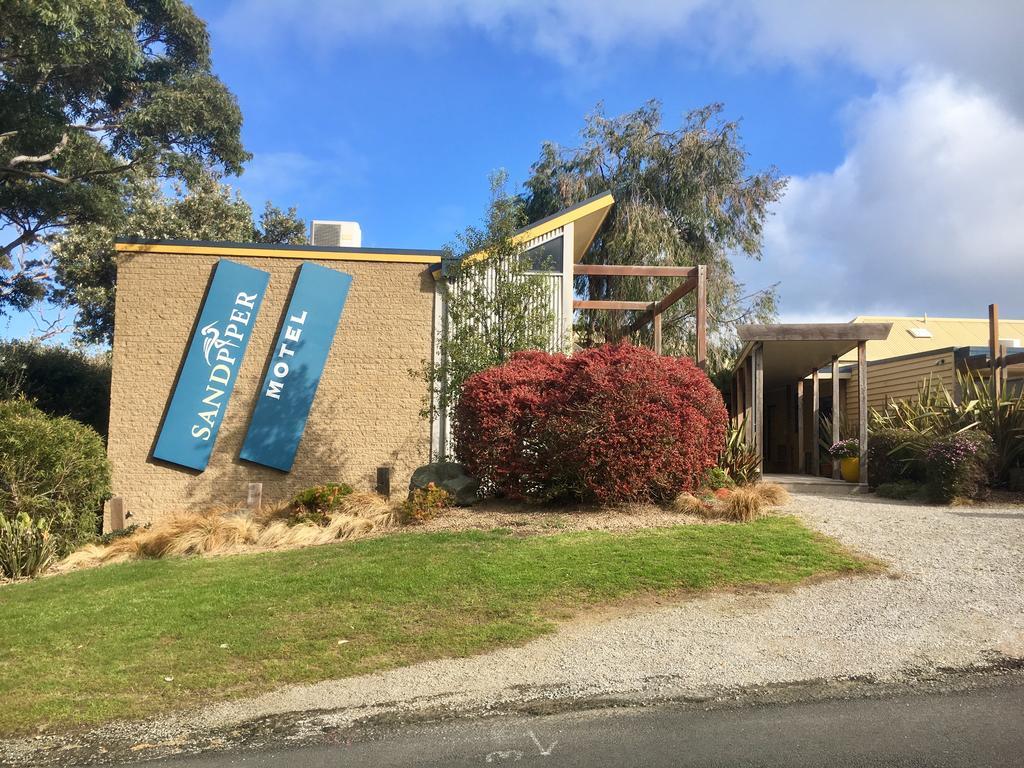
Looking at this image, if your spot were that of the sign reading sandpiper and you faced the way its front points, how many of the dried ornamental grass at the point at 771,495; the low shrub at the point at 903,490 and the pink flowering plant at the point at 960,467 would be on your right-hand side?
0

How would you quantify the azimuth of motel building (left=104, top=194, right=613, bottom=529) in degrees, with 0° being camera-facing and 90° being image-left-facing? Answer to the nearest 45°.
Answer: approximately 0°

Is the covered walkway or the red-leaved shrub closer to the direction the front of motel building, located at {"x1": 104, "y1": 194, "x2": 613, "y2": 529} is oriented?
the red-leaved shrub

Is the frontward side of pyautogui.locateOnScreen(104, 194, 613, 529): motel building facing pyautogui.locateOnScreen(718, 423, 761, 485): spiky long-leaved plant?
no

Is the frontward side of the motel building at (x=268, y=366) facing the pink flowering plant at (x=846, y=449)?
no

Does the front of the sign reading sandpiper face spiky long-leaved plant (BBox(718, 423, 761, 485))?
no

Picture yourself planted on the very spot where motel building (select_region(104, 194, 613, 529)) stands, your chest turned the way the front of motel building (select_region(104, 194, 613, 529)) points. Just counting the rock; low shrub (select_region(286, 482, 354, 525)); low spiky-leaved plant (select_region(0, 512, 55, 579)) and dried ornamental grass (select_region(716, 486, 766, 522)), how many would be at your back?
0

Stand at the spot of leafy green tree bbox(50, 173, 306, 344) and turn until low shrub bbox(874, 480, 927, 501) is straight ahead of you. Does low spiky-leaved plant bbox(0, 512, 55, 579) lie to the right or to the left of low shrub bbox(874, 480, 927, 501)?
right

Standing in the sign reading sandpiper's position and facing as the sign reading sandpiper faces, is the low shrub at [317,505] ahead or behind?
ahead

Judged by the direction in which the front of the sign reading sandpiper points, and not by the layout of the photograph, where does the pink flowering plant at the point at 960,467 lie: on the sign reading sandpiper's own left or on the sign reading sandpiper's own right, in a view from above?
on the sign reading sandpiper's own left

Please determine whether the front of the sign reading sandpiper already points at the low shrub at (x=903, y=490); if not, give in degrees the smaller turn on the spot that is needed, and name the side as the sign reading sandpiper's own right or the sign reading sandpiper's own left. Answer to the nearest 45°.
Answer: approximately 45° to the sign reading sandpiper's own left

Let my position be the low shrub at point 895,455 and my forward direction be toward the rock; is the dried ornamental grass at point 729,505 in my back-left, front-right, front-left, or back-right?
front-left

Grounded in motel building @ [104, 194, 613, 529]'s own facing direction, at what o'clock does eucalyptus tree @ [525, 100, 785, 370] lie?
The eucalyptus tree is roughly at 8 o'clock from the motel building.

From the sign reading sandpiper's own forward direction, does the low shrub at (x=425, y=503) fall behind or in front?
in front

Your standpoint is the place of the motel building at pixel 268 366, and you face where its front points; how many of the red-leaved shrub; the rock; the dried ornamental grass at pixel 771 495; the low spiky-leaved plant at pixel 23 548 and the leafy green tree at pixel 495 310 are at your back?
0

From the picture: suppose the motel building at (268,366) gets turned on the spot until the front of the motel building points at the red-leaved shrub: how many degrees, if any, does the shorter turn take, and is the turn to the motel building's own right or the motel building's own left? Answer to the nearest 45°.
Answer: approximately 45° to the motel building's own left

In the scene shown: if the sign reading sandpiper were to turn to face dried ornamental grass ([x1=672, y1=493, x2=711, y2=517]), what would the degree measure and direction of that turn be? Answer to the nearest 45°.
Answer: approximately 45° to its left

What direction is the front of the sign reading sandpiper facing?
toward the camera

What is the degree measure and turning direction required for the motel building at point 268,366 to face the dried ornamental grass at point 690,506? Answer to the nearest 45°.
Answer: approximately 45° to its left
